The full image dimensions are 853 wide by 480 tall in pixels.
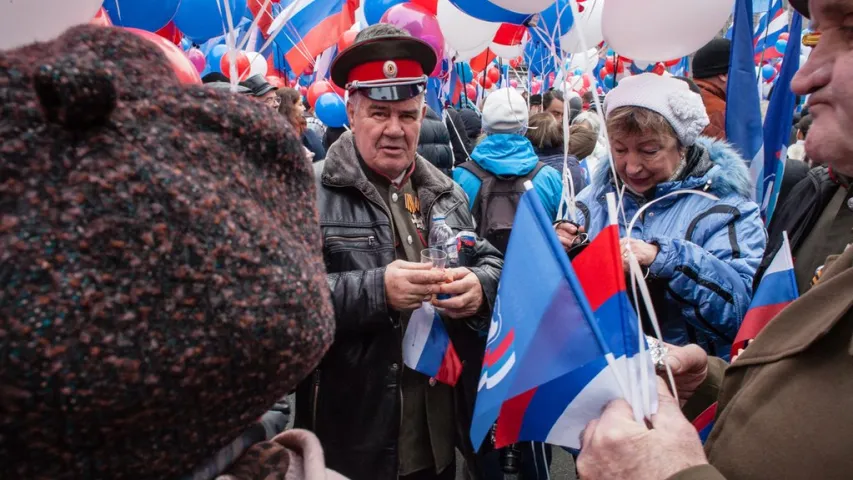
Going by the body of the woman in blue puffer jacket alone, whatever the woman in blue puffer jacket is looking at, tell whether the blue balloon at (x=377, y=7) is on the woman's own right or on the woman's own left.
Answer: on the woman's own right

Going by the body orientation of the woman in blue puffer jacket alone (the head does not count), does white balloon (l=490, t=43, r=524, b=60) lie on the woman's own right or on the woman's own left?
on the woman's own right

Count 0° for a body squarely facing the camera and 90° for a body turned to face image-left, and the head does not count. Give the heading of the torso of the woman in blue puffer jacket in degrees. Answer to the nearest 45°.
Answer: approximately 45°

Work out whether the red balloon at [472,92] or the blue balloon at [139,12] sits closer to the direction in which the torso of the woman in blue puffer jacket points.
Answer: the blue balloon

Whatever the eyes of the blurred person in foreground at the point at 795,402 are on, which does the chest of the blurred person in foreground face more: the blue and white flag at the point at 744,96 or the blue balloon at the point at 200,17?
the blue balloon

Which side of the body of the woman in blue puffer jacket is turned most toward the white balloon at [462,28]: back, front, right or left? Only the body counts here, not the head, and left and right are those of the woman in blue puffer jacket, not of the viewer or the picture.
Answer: right

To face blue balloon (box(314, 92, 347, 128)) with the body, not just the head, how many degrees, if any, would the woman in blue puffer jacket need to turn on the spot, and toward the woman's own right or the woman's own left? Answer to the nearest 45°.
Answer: approximately 90° to the woman's own right

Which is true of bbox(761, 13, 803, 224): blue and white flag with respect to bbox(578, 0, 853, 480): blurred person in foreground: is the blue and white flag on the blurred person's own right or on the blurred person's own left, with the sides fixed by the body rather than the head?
on the blurred person's own right

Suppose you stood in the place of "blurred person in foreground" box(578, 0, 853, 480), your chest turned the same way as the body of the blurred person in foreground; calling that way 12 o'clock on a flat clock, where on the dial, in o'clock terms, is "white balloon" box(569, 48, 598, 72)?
The white balloon is roughly at 2 o'clock from the blurred person in foreground.
